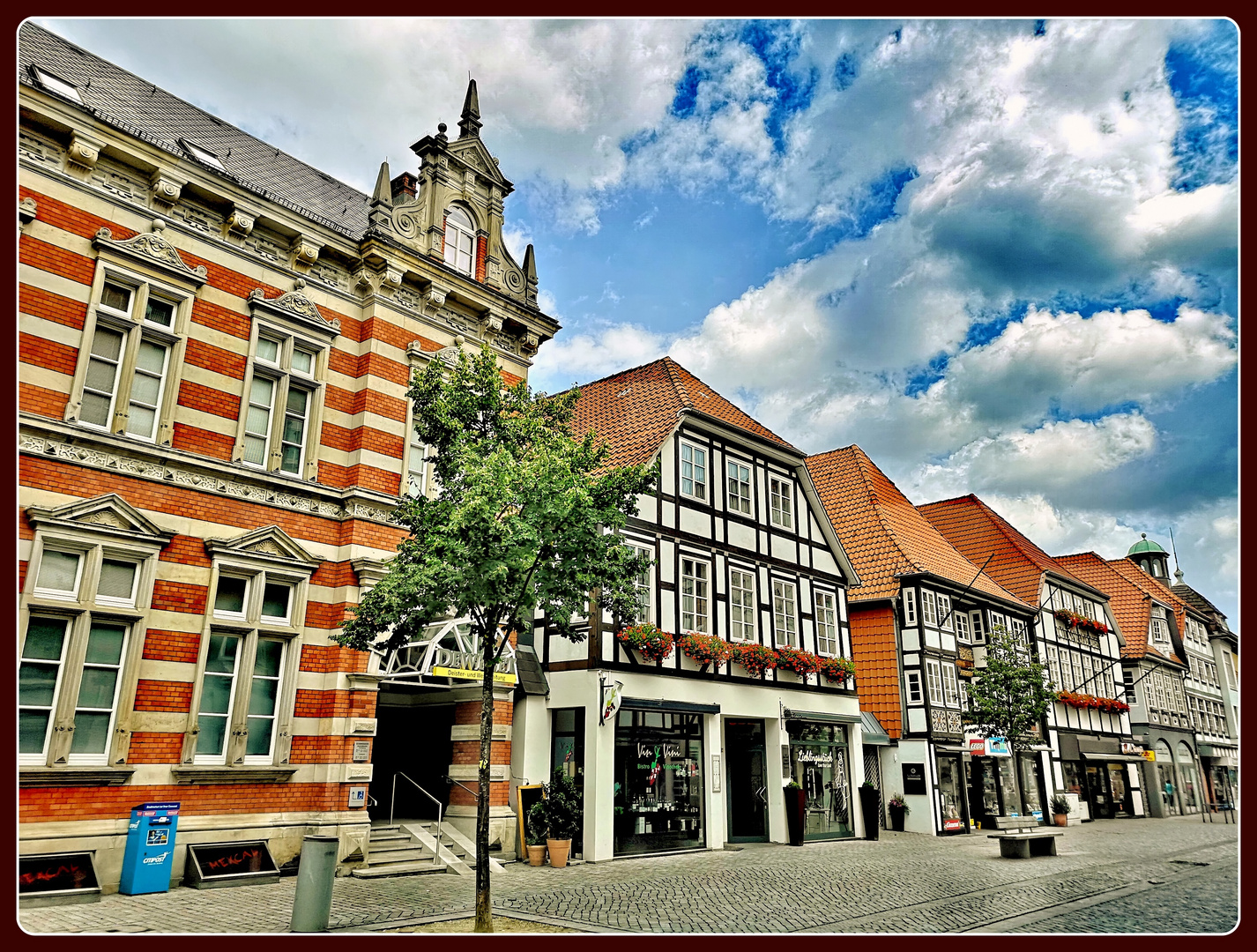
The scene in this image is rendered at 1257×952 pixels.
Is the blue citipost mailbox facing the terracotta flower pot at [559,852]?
no

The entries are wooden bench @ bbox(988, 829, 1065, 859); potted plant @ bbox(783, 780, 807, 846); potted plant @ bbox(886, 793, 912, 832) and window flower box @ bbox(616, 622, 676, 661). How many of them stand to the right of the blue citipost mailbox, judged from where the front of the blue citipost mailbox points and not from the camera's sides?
0

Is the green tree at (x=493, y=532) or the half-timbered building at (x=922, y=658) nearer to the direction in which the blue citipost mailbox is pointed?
the green tree

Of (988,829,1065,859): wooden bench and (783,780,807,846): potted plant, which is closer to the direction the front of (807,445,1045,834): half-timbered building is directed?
the wooden bench

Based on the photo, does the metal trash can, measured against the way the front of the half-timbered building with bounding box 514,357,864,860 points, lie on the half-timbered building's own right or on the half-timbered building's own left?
on the half-timbered building's own right

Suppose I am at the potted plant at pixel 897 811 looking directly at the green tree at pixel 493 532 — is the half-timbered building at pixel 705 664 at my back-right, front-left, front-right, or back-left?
front-right

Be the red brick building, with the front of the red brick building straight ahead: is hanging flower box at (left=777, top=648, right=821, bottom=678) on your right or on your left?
on your left

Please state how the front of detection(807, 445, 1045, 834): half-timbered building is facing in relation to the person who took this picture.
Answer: facing the viewer and to the right of the viewer

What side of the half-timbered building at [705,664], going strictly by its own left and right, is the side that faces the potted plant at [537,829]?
right

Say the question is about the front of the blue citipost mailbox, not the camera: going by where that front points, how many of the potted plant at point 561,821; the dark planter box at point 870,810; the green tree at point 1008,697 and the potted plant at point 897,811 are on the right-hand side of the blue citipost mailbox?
0

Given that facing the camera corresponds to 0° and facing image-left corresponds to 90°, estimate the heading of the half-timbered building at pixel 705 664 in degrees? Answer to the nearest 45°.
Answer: approximately 315°

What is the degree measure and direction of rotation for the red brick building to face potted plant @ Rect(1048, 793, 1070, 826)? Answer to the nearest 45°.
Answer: approximately 90° to its left

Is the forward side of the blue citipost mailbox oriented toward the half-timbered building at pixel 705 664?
no
